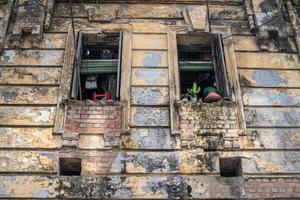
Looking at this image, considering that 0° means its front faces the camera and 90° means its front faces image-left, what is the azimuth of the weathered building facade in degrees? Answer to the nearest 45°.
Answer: approximately 0°
